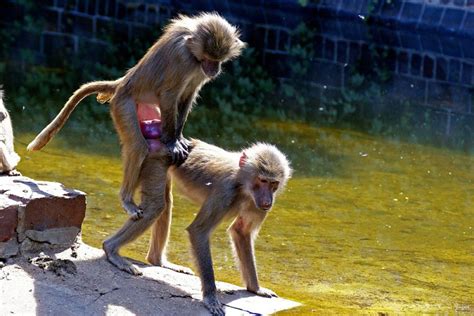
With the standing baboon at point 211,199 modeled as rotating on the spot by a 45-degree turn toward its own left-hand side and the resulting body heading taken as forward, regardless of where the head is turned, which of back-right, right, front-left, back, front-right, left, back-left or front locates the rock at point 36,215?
back

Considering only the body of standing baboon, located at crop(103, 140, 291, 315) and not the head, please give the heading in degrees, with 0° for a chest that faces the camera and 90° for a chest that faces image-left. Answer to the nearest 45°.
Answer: approximately 315°

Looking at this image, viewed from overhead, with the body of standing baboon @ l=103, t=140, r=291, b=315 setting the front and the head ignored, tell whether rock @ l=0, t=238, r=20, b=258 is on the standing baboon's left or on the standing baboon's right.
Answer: on the standing baboon's right

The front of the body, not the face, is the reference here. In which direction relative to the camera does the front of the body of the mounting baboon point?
to the viewer's right

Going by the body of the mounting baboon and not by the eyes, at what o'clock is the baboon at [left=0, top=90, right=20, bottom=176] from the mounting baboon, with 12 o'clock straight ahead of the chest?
The baboon is roughly at 6 o'clock from the mounting baboon.
